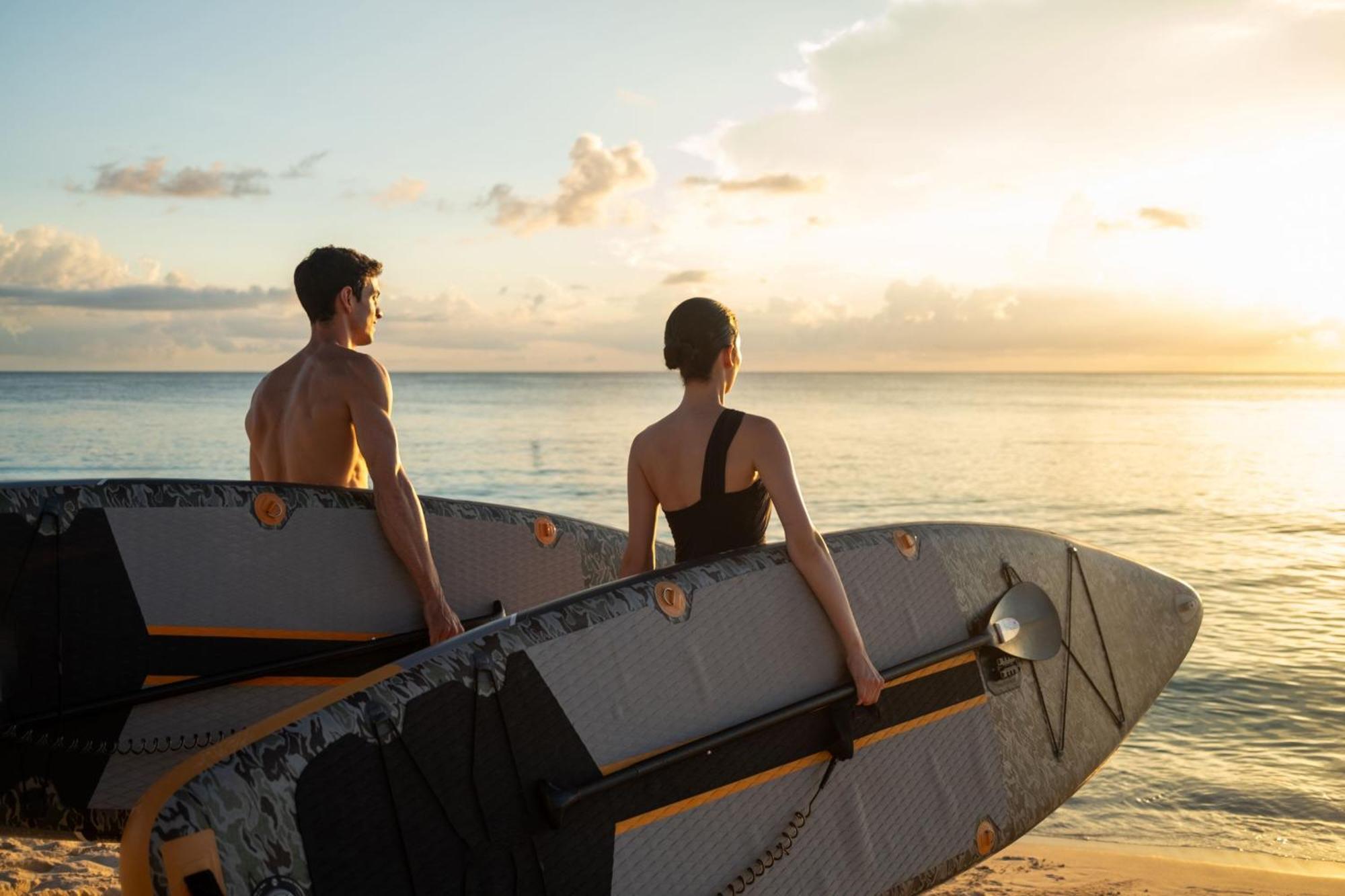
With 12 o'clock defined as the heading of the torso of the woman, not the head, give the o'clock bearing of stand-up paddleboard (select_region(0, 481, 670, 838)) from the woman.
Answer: The stand-up paddleboard is roughly at 8 o'clock from the woman.

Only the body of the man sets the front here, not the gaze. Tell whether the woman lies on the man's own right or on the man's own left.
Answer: on the man's own right

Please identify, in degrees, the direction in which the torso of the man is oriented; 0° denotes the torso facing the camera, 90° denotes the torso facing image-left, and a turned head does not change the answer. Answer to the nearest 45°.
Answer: approximately 225°

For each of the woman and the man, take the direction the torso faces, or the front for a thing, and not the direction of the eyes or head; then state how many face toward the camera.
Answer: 0

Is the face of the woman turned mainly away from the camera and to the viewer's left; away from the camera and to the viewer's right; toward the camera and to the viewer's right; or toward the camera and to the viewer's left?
away from the camera and to the viewer's right

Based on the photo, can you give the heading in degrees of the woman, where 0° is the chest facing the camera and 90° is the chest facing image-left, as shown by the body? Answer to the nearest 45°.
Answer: approximately 225°

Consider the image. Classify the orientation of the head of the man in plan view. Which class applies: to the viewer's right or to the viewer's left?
to the viewer's right

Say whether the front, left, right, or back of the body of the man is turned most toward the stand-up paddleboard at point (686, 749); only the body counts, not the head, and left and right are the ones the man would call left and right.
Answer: right

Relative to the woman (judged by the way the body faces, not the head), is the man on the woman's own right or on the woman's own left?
on the woman's own left
